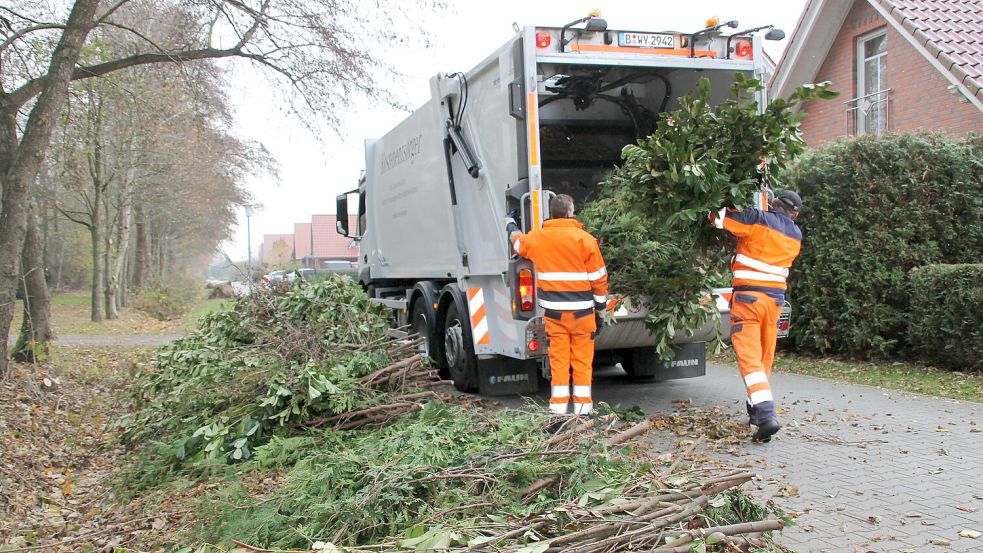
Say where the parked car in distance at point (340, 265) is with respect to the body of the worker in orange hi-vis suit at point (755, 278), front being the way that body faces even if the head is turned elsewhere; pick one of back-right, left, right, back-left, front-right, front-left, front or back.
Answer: front

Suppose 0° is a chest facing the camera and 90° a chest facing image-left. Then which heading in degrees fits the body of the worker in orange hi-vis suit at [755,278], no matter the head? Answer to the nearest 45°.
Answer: approximately 135°

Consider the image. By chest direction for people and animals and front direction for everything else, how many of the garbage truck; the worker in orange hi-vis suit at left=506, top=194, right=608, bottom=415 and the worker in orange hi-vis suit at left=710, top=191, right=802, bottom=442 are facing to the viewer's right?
0

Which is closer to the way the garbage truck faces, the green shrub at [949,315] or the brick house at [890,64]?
the brick house

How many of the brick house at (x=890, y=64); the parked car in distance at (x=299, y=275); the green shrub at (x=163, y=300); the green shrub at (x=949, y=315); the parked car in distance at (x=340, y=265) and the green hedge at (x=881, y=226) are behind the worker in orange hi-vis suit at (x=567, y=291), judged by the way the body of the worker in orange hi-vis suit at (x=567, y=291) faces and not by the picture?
0

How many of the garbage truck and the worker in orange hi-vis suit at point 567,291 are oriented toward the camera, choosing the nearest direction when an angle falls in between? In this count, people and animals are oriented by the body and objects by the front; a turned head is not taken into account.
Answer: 0

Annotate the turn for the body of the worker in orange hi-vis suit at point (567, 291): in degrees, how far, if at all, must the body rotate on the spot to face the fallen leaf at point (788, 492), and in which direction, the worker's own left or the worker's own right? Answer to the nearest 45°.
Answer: approximately 135° to the worker's own right

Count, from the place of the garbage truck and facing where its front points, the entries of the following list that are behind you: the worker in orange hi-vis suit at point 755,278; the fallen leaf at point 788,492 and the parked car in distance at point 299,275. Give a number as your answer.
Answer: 2

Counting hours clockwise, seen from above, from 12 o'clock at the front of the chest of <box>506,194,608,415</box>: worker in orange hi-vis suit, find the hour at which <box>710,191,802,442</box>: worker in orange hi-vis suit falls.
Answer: <box>710,191,802,442</box>: worker in orange hi-vis suit is roughly at 3 o'clock from <box>506,194,608,415</box>: worker in orange hi-vis suit.

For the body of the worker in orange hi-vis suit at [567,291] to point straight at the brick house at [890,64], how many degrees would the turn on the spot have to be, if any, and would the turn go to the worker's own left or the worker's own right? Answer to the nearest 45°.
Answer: approximately 45° to the worker's own right

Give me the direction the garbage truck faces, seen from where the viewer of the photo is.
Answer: facing away from the viewer and to the left of the viewer

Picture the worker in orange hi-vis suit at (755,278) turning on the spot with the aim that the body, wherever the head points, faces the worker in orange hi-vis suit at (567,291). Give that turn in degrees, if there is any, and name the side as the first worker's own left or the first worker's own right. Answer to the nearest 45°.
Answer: approximately 45° to the first worker's own left

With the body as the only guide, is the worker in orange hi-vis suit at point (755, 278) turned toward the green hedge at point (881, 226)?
no

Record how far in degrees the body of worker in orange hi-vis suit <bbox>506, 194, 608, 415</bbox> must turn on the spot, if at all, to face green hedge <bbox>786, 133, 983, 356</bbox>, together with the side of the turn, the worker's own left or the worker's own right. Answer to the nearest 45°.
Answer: approximately 45° to the worker's own right

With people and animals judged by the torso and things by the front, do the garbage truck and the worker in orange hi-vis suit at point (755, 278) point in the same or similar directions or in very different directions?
same or similar directions

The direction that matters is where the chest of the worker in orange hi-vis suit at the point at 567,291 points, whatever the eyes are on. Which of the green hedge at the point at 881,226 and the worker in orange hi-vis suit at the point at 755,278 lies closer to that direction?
the green hedge

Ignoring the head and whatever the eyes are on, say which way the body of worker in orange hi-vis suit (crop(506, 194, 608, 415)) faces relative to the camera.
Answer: away from the camera

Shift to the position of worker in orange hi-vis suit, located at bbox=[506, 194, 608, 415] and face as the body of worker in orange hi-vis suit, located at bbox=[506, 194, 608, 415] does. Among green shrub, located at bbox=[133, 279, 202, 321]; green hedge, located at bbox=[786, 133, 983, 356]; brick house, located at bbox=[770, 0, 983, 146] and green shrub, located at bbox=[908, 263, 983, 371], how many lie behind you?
0
